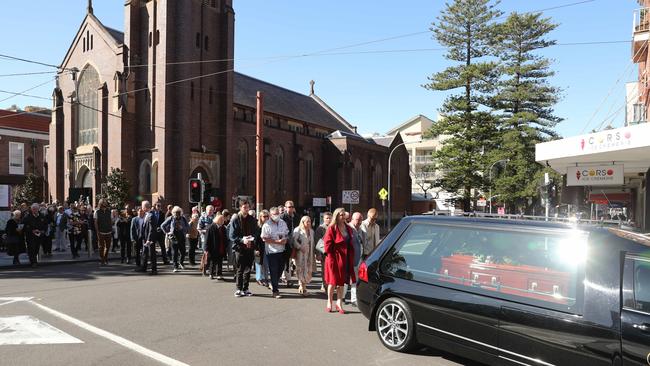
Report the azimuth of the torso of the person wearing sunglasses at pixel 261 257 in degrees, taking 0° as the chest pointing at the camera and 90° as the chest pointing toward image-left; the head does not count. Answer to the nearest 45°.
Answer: approximately 315°

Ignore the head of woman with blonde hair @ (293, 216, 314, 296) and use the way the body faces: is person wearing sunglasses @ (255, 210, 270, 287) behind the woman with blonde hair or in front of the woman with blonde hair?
behind

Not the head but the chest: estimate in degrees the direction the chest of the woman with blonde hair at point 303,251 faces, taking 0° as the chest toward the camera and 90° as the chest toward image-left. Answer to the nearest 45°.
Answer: approximately 315°

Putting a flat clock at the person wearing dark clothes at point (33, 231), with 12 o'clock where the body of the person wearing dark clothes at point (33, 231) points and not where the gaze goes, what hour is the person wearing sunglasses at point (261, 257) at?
the person wearing sunglasses at point (261, 257) is roughly at 11 o'clock from the person wearing dark clothes at point (33, 231).

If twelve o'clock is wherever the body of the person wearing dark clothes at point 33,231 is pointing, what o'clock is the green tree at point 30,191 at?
The green tree is roughly at 6 o'clock from the person wearing dark clothes.

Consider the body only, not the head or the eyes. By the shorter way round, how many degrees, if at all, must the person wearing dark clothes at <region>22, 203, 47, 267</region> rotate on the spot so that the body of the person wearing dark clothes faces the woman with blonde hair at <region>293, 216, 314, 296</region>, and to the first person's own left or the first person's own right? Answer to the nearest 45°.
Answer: approximately 45° to the first person's own left

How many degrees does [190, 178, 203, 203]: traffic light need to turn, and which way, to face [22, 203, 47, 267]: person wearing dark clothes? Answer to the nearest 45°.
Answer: approximately 45° to its right
